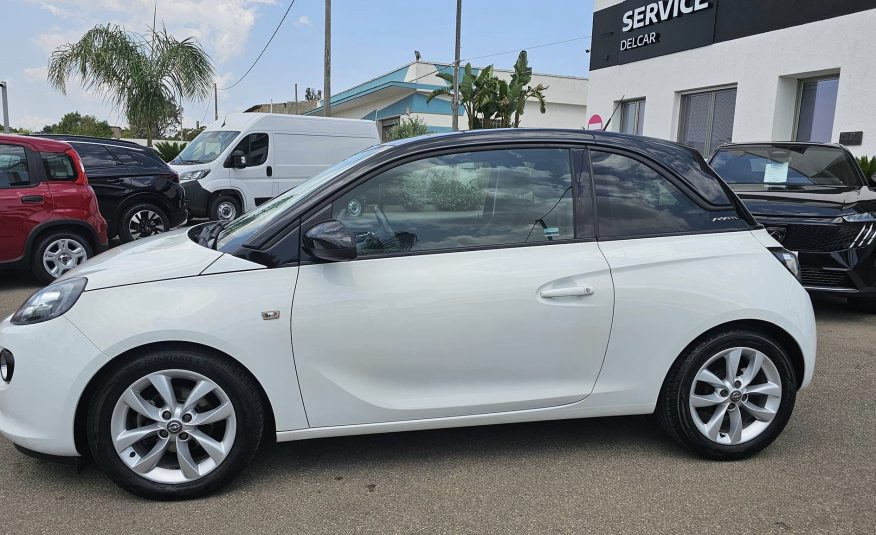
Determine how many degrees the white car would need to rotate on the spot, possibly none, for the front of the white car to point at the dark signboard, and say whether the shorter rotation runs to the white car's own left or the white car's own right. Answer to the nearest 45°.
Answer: approximately 135° to the white car's own right

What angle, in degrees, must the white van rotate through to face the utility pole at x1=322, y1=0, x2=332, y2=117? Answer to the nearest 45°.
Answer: approximately 135° to its right

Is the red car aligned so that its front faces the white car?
no

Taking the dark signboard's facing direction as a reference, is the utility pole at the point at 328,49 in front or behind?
in front

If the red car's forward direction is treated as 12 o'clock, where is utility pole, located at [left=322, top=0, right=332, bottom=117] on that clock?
The utility pole is roughly at 4 o'clock from the red car.

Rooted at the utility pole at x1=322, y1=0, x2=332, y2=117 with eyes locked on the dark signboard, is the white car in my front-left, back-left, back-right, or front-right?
front-right

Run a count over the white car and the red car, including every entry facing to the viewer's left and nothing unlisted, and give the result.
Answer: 2

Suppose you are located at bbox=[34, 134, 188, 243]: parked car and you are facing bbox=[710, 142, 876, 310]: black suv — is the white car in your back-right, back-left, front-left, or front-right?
front-right

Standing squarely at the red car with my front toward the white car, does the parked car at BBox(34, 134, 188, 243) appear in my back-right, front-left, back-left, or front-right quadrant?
back-left

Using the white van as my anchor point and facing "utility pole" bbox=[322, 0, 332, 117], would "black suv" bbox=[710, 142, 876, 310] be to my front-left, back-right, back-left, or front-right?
back-right

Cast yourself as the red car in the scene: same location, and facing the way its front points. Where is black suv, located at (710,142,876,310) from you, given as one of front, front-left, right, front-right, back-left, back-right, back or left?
back-left

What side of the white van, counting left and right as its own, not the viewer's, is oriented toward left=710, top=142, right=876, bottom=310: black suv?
left

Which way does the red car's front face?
to the viewer's left

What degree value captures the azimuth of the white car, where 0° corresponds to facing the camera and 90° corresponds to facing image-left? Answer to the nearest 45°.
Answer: approximately 90°

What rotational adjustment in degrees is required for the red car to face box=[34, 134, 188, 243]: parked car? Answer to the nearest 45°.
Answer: approximately 135° to its right

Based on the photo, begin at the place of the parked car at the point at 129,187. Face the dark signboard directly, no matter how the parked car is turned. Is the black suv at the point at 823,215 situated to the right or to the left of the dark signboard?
right

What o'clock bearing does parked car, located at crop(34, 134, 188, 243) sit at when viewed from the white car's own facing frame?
The parked car is roughly at 2 o'clock from the white car.

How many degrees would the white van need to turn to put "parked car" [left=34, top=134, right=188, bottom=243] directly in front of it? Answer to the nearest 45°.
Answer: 0° — it already faces it
